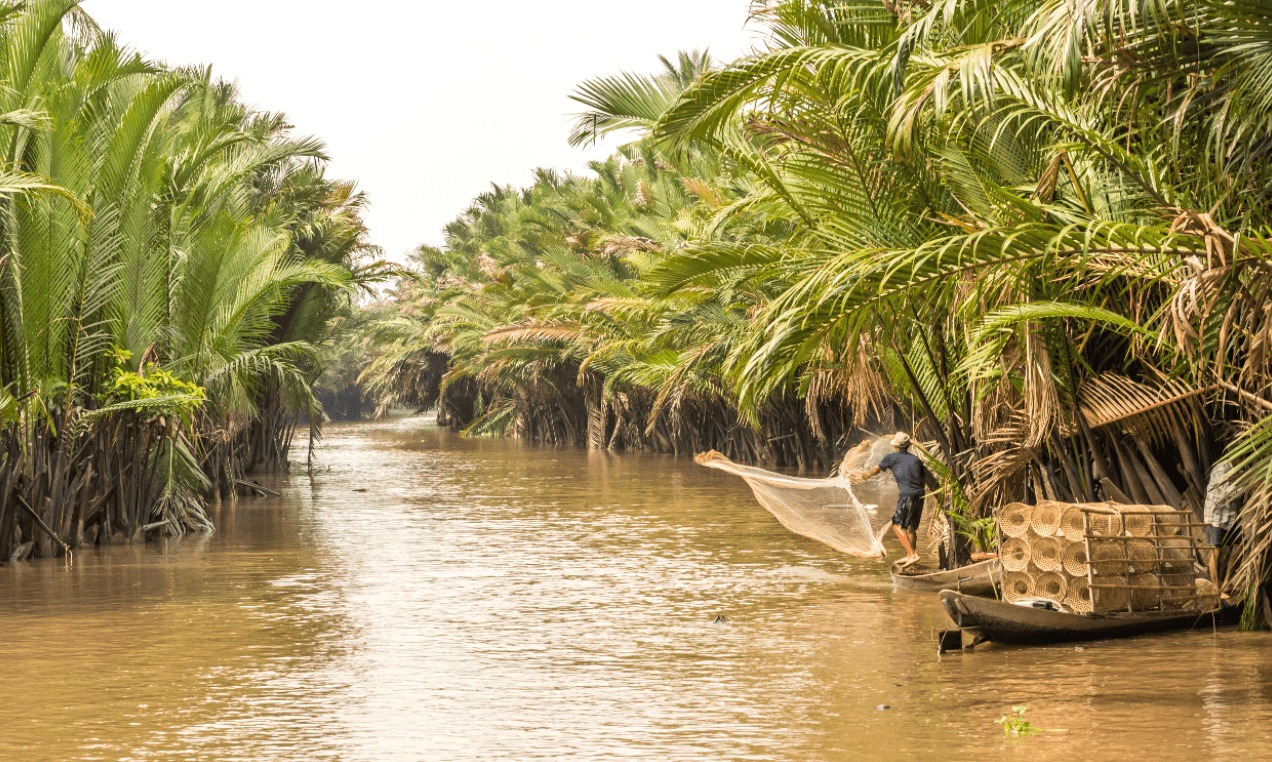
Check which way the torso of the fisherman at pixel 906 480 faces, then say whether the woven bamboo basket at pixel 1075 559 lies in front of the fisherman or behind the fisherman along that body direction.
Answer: behind

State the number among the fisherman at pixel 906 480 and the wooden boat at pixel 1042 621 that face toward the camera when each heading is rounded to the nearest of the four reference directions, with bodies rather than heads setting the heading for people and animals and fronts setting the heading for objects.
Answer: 0

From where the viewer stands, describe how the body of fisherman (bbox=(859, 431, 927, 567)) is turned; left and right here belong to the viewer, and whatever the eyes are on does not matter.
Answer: facing away from the viewer and to the left of the viewer

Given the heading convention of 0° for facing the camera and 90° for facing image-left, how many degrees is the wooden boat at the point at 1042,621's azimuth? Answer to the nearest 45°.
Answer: approximately 90°

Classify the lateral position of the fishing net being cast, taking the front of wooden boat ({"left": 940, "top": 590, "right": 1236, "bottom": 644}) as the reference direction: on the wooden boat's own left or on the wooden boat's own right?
on the wooden boat's own right
